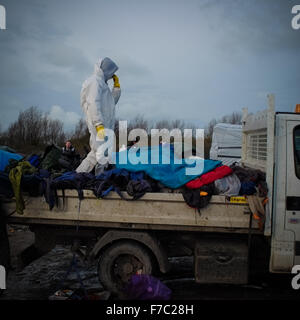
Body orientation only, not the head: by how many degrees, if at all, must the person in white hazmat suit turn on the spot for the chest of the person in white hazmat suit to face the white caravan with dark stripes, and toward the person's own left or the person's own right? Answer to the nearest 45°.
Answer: approximately 45° to the person's own left

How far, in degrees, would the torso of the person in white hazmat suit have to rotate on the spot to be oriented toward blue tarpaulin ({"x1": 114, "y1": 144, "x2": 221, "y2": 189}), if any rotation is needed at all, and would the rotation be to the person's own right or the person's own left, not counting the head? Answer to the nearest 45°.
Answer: approximately 45° to the person's own right

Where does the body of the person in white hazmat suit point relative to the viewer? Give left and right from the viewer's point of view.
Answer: facing to the right of the viewer

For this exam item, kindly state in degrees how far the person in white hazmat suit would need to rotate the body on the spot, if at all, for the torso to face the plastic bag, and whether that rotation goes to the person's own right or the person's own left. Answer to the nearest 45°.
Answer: approximately 45° to the person's own right

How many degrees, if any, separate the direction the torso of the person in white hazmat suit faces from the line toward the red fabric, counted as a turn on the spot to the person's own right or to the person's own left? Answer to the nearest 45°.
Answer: approximately 45° to the person's own right
